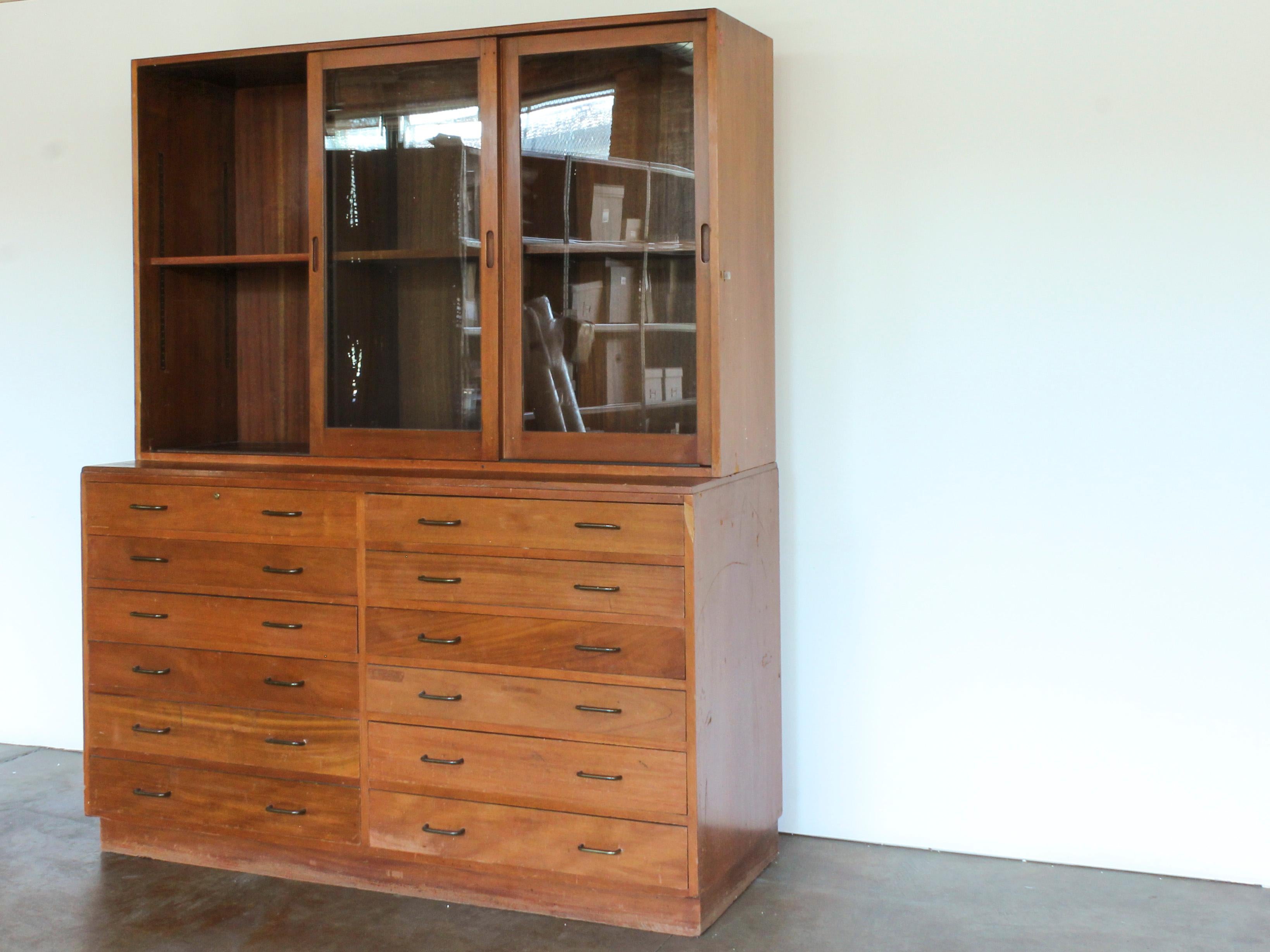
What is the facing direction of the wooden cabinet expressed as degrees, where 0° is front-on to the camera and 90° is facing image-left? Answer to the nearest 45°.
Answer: approximately 45°
